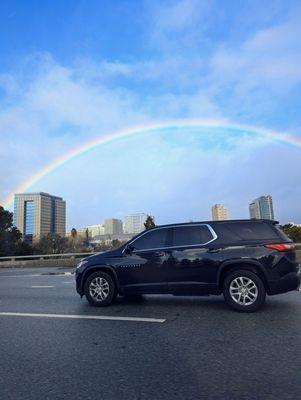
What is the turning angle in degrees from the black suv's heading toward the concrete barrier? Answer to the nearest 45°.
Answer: approximately 45° to its right

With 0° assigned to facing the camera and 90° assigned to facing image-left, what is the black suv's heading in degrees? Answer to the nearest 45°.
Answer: approximately 90°
